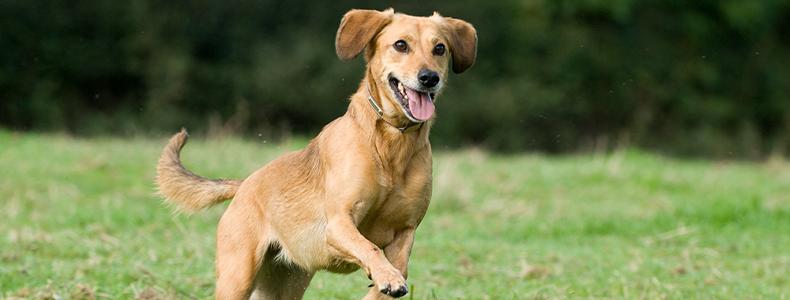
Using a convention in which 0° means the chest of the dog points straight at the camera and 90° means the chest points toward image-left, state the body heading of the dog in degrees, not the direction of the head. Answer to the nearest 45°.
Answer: approximately 315°
